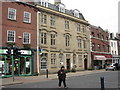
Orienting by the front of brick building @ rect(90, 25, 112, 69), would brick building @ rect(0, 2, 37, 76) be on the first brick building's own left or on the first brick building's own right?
on the first brick building's own right

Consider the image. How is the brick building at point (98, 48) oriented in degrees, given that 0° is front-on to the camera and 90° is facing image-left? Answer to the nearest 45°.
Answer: approximately 315°

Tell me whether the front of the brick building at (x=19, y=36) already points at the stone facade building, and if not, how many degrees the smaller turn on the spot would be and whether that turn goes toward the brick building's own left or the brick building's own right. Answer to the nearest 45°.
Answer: approximately 90° to the brick building's own left

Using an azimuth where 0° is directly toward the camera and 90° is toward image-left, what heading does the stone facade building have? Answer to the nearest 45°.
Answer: approximately 315°

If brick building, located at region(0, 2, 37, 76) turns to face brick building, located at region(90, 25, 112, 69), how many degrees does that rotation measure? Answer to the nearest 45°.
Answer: approximately 90° to its left
